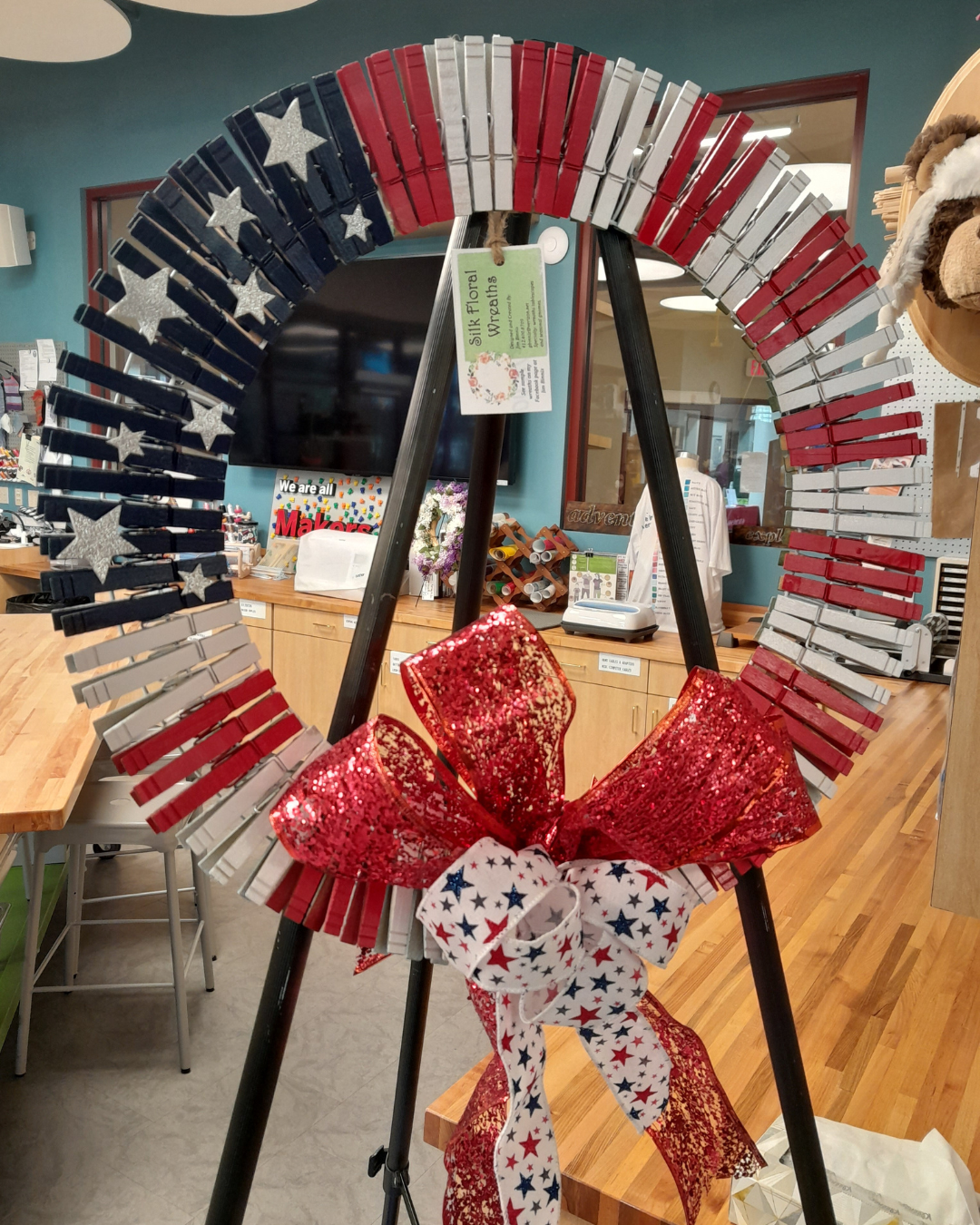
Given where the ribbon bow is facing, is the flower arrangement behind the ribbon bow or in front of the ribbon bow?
behind

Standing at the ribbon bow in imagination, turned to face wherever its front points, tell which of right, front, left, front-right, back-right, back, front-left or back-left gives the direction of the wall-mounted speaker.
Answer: back-right

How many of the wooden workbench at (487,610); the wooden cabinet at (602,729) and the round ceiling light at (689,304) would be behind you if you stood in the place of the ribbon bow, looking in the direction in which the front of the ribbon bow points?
3

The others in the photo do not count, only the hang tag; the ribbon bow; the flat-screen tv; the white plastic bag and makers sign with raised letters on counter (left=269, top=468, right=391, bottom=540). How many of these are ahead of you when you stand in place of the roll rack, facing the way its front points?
3

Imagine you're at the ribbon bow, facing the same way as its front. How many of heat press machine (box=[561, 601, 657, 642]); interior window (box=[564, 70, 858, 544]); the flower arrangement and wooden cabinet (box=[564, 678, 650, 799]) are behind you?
4

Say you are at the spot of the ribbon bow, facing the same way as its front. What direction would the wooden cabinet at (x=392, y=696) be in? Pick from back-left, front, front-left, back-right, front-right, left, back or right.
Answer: back

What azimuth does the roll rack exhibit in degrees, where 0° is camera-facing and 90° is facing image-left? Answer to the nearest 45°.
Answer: approximately 0°

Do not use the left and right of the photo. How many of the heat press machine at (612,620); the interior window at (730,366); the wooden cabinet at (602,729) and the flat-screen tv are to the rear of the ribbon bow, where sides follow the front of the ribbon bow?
4

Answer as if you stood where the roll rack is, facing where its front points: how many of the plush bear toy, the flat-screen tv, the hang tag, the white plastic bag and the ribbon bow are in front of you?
4

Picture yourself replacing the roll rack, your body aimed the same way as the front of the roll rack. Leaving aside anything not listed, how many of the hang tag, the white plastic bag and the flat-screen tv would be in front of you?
2

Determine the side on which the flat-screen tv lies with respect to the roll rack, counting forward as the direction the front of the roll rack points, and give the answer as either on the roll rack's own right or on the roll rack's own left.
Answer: on the roll rack's own right

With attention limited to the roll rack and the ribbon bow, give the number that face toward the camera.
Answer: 2
